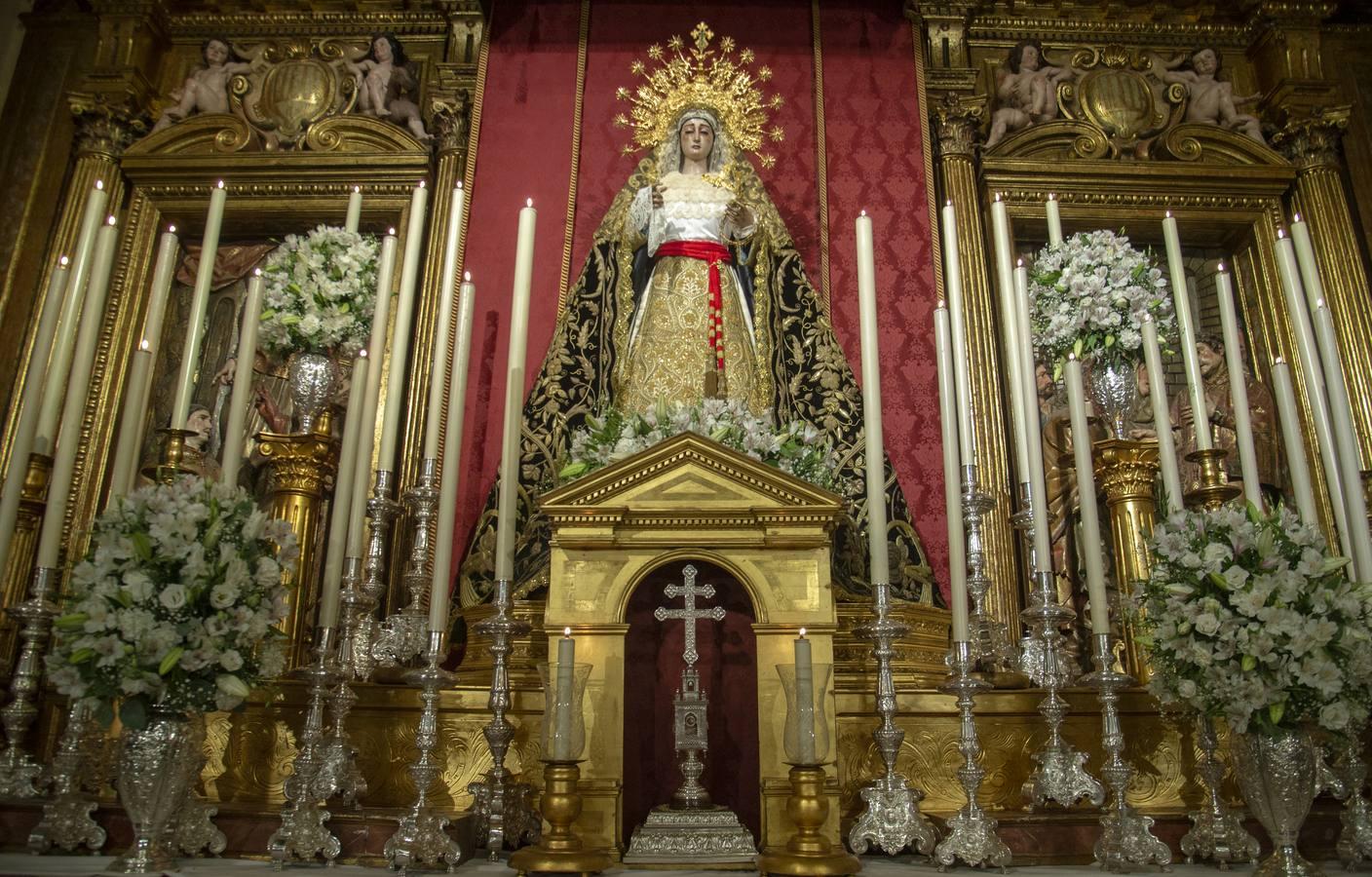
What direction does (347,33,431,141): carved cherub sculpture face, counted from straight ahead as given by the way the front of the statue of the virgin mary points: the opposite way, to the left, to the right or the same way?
the same way

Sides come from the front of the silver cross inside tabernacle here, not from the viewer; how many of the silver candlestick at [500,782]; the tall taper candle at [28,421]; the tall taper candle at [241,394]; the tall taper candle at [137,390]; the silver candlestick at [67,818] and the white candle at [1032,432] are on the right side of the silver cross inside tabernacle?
5

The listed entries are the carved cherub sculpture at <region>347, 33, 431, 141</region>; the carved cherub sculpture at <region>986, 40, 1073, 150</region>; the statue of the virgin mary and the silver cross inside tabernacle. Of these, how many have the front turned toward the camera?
4

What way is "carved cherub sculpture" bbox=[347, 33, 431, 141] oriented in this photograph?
toward the camera

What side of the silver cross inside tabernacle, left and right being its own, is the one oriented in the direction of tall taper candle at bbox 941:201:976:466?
left

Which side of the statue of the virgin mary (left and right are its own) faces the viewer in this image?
front

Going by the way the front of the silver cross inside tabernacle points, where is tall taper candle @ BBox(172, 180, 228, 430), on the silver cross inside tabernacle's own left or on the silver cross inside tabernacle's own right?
on the silver cross inside tabernacle's own right

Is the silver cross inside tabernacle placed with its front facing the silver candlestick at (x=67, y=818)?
no

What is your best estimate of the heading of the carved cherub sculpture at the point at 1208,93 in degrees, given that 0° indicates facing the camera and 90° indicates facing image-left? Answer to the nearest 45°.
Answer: approximately 0°

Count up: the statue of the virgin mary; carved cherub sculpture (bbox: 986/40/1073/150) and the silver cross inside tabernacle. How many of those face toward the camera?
3

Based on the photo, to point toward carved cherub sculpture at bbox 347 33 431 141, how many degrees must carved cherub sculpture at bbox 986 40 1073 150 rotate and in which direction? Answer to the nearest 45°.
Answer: approximately 90° to its right

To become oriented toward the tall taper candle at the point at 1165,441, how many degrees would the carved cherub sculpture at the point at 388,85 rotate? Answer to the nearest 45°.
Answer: approximately 45° to its left

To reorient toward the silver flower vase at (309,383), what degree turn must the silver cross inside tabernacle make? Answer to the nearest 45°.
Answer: approximately 135° to its right

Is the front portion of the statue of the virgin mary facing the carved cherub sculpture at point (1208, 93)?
no

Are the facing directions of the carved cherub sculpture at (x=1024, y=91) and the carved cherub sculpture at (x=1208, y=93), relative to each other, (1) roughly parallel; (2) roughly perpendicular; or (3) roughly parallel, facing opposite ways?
roughly parallel
